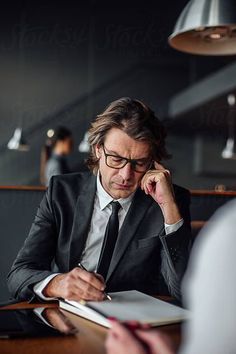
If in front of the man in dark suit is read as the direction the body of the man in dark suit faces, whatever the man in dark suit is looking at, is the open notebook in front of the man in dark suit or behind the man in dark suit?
in front

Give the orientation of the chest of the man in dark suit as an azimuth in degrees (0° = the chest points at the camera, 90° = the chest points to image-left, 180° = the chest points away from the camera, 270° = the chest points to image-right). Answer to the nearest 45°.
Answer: approximately 0°
